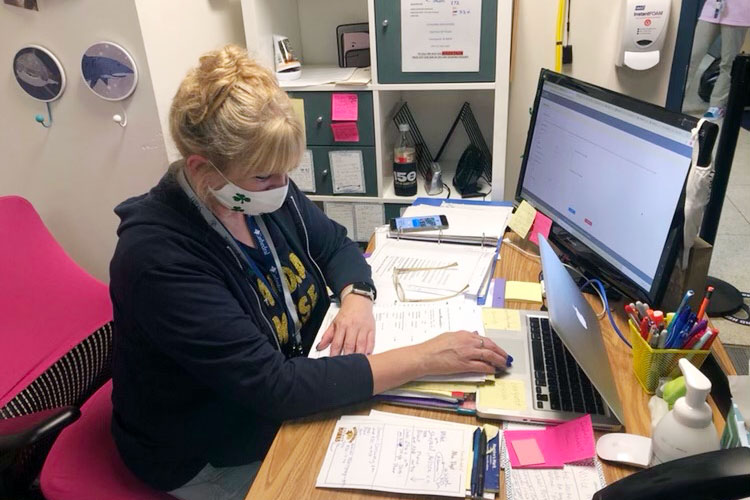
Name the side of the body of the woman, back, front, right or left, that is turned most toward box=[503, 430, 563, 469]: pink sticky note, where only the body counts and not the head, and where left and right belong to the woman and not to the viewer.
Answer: front

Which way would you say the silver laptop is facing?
to the viewer's left

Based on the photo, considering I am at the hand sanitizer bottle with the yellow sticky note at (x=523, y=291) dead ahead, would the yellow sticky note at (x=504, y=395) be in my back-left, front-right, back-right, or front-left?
front-left

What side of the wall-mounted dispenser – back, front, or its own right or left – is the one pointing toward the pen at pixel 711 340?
front

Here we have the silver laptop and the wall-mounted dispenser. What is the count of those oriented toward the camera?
1

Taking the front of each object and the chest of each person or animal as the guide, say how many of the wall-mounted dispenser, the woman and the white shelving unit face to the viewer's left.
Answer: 0

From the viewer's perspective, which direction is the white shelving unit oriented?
toward the camera

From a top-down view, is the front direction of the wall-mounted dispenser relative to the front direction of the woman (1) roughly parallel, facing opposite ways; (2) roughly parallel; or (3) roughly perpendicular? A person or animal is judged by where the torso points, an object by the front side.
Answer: roughly perpendicular

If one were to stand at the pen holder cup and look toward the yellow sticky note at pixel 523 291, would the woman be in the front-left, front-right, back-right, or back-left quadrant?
front-left

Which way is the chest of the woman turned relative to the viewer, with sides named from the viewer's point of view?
facing the viewer and to the right of the viewer

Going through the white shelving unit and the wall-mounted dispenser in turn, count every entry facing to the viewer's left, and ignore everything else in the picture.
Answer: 0

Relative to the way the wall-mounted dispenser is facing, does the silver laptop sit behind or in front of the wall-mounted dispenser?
in front
